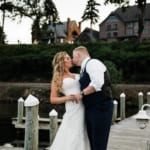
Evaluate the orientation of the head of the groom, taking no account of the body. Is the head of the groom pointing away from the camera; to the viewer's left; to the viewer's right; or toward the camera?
to the viewer's left

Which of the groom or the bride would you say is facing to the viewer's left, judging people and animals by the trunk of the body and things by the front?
the groom

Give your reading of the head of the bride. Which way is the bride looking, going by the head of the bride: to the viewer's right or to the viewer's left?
to the viewer's right

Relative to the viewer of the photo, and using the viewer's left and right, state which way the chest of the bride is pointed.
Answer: facing the viewer and to the right of the viewer

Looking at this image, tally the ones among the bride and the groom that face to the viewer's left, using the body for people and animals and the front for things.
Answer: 1

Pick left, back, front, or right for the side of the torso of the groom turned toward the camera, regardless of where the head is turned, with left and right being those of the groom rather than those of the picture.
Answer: left
